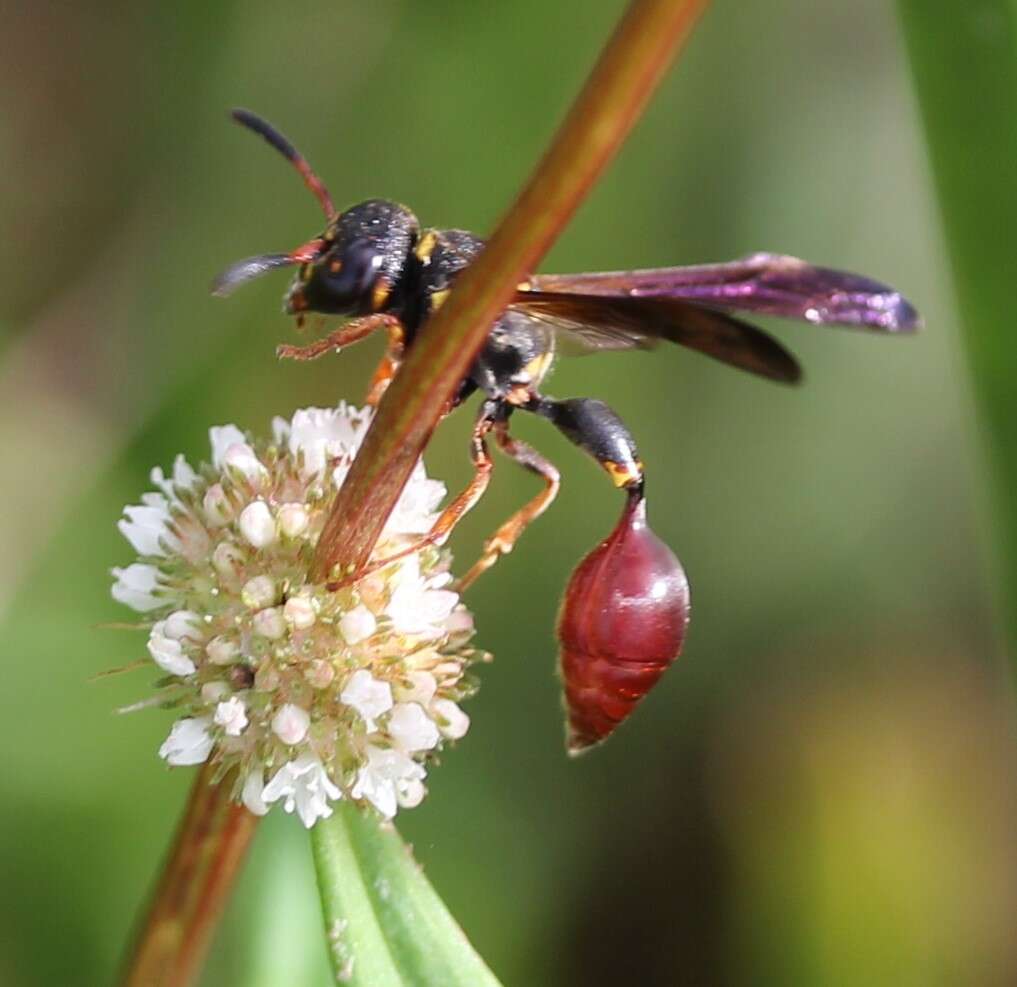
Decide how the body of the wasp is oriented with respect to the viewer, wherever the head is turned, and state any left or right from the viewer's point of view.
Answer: facing to the left of the viewer

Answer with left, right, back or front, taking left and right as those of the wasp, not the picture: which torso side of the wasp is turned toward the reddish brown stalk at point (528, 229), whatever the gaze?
left
